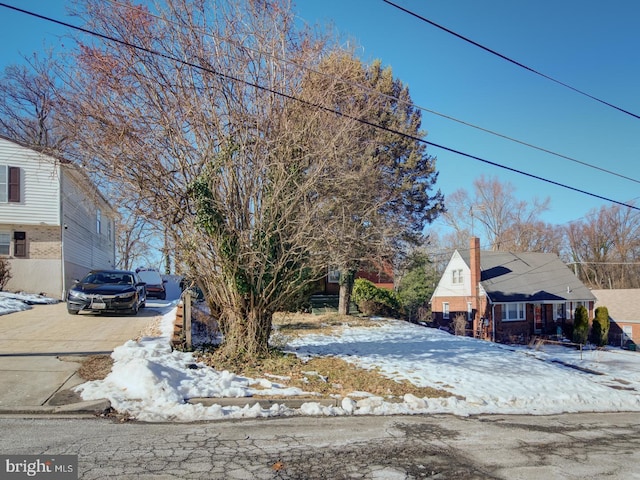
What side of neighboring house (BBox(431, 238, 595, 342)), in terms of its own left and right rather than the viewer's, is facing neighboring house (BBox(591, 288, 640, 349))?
left

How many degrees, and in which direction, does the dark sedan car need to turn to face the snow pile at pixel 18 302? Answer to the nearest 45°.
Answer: approximately 135° to its right

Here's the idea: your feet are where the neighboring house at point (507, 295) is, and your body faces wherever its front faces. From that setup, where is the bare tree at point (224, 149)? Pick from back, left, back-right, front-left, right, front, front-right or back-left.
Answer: front-right

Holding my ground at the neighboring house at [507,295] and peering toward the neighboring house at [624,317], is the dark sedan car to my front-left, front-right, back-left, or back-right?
back-right

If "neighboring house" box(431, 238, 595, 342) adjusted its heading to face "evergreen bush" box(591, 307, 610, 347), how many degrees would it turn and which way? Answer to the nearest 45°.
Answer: approximately 45° to its left

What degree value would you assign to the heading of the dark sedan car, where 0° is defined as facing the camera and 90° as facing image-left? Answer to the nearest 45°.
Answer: approximately 0°

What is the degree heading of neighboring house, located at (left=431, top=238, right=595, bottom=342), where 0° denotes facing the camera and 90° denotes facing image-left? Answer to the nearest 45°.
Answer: approximately 315°

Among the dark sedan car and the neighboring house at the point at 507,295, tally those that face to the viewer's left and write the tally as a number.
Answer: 0

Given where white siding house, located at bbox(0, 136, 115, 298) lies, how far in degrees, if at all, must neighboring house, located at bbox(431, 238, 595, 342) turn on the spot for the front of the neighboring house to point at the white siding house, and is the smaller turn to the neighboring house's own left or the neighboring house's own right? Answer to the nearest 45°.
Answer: approximately 90° to the neighboring house's own right
